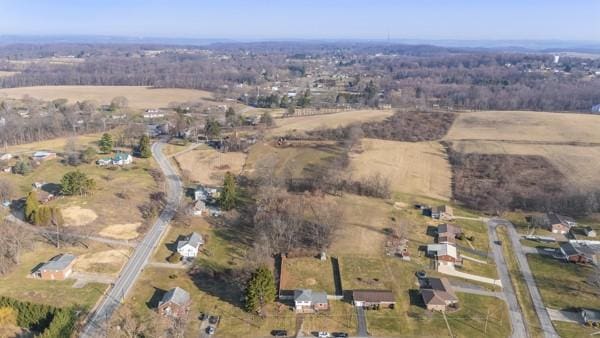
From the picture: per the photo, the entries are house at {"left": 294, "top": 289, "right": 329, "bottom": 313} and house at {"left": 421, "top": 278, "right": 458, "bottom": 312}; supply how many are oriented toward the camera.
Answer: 2

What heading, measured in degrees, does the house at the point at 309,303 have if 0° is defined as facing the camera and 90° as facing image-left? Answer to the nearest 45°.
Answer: approximately 0°

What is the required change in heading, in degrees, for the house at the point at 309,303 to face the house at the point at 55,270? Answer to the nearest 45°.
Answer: approximately 90° to its right

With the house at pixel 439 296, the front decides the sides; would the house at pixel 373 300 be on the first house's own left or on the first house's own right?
on the first house's own right

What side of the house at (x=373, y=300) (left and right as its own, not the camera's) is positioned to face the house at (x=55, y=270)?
right

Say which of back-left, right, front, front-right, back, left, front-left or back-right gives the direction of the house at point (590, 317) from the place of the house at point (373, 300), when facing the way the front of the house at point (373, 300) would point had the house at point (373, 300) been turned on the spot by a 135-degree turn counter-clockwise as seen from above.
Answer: front-right

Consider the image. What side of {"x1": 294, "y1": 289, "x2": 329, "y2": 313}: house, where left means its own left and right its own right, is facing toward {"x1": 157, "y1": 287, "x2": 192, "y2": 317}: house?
right

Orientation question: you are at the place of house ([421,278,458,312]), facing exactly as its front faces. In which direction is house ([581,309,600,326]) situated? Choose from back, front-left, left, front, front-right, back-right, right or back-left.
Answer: left

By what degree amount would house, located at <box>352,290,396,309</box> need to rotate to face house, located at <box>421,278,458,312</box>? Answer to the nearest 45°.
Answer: approximately 90° to its left
